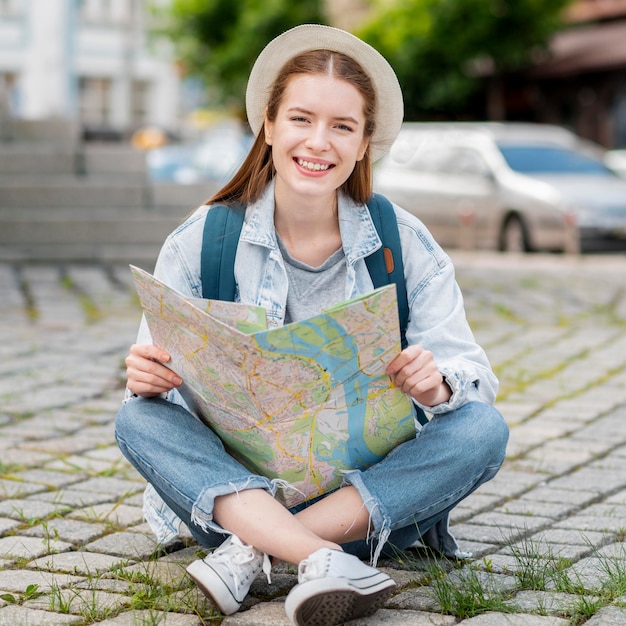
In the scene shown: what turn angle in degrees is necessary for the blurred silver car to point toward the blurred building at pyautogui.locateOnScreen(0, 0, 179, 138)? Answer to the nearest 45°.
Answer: approximately 180°

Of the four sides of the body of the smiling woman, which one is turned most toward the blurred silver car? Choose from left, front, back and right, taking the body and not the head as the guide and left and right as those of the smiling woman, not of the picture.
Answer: back

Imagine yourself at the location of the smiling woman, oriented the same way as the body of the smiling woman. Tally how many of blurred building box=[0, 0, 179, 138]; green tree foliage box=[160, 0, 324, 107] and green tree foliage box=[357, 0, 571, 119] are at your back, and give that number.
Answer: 3

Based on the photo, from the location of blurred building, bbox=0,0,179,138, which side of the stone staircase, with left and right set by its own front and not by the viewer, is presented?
back

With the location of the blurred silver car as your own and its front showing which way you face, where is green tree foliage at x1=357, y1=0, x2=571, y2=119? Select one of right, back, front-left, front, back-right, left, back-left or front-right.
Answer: back-left

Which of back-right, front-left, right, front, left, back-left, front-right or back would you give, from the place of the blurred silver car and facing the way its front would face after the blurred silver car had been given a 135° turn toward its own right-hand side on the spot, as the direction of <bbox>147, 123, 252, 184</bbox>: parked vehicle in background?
front-right

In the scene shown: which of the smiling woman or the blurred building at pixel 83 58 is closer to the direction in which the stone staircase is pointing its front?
the smiling woman

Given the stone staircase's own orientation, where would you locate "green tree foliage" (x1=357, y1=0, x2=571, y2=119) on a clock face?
The green tree foliage is roughly at 7 o'clock from the stone staircase.

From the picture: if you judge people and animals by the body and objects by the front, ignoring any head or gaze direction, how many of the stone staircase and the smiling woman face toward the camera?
2

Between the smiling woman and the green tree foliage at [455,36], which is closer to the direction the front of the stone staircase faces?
the smiling woman

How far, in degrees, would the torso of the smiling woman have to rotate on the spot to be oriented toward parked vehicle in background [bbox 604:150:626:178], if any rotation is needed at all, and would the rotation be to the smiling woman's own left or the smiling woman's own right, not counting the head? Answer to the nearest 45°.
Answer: approximately 180°
